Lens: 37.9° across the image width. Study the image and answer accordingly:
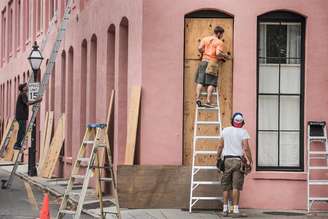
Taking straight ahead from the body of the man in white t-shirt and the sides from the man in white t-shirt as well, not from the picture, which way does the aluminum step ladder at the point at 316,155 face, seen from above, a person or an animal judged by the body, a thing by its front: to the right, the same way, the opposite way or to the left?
the opposite way

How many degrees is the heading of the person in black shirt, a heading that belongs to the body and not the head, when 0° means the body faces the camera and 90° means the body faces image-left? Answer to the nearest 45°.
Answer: approximately 270°

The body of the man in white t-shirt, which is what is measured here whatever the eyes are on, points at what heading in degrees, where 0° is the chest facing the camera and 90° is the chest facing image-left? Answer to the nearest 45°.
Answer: approximately 180°

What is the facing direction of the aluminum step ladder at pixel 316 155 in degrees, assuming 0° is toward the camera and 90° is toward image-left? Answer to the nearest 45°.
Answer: approximately 0°

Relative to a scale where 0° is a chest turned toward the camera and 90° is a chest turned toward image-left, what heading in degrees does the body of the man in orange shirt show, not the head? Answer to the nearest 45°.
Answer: approximately 225°

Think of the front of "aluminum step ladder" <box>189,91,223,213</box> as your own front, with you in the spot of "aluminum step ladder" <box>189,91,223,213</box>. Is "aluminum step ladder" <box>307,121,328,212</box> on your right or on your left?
on your left

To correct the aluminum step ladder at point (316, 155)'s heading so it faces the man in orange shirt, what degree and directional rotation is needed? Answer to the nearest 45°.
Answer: approximately 90° to its right
